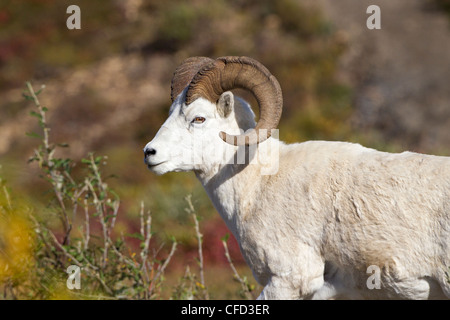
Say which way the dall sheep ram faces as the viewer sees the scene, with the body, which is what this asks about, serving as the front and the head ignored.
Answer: to the viewer's left
